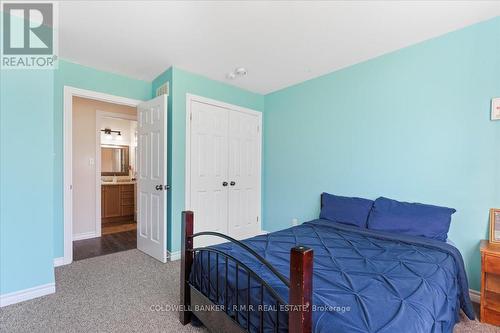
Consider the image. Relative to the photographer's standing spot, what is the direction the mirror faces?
facing the viewer

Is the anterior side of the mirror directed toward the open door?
yes

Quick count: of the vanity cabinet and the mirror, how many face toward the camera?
2

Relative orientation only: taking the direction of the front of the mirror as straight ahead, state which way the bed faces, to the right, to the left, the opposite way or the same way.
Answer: to the right

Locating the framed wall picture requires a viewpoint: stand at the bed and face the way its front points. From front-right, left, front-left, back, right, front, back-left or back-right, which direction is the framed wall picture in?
back

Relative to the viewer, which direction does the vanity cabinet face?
toward the camera

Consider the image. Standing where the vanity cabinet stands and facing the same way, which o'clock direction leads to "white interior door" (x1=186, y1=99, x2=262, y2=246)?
The white interior door is roughly at 11 o'clock from the vanity cabinet.

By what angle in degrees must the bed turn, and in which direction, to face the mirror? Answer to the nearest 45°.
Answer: approximately 90° to its right

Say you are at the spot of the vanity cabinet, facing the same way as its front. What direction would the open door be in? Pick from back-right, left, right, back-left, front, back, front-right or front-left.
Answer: front

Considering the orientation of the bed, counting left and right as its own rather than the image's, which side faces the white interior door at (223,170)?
right

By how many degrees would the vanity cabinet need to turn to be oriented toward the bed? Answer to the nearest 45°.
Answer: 0° — it already faces it
